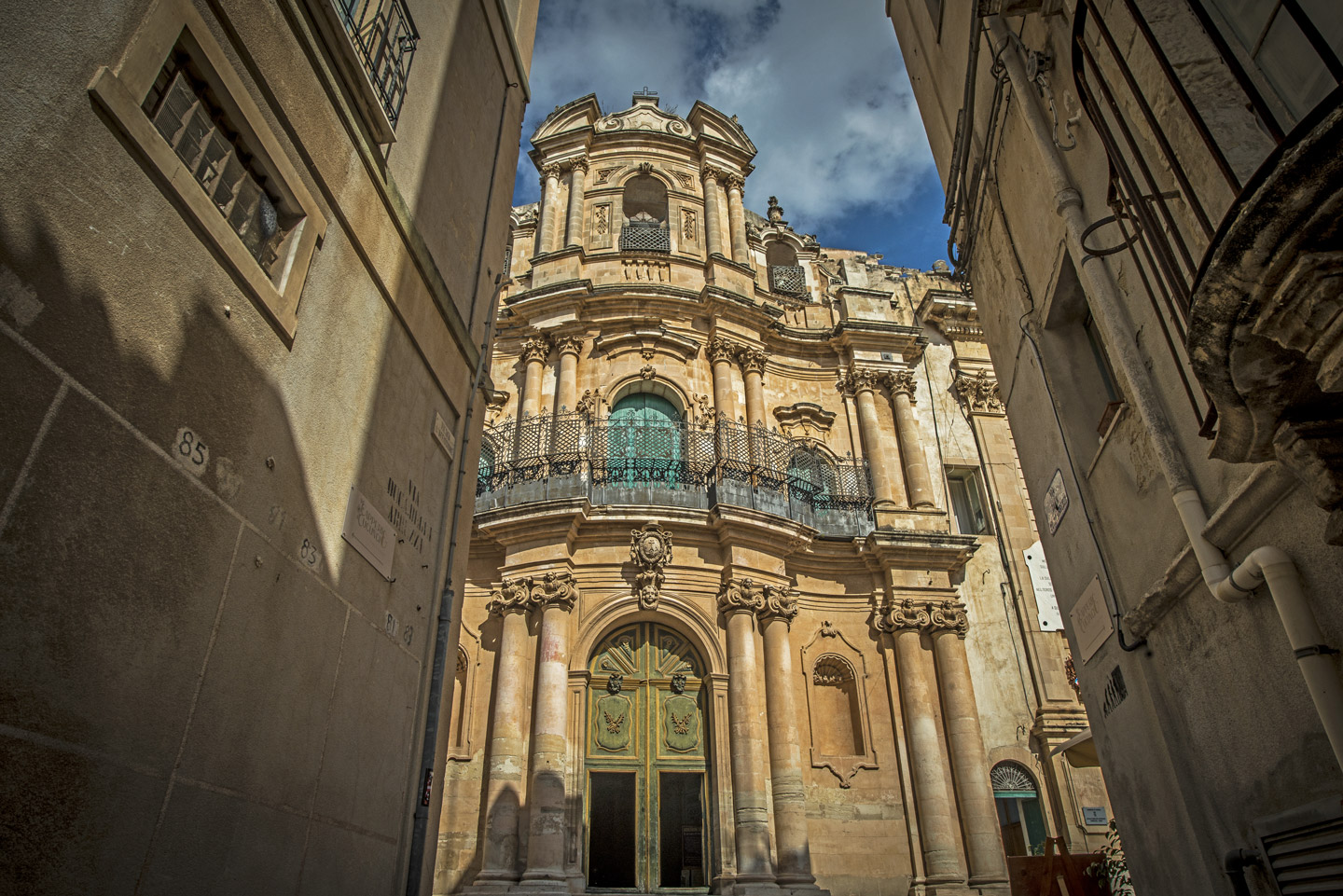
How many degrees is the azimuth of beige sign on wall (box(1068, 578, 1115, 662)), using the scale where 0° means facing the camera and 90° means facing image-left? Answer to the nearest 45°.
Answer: approximately 45°

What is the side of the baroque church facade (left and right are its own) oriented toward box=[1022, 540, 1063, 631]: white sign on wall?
left

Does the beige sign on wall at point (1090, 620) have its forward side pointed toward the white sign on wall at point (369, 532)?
yes

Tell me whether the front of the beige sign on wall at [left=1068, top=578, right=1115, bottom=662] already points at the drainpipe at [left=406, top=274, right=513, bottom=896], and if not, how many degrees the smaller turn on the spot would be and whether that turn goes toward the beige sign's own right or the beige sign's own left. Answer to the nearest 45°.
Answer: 0° — it already faces it

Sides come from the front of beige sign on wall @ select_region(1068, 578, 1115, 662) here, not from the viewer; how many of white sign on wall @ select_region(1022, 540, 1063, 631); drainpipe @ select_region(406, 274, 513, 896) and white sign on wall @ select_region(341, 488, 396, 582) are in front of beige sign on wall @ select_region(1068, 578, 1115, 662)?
2

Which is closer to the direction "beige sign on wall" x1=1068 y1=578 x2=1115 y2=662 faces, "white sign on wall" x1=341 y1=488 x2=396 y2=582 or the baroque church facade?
the white sign on wall

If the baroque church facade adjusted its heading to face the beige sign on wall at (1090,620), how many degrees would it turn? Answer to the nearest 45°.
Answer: approximately 45° to its left

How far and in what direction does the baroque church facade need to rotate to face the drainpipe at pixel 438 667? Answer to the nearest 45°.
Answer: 0° — it already faces it

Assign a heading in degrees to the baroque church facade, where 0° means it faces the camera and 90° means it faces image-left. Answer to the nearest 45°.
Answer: approximately 0°
